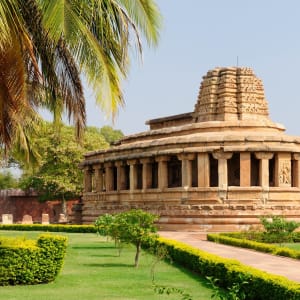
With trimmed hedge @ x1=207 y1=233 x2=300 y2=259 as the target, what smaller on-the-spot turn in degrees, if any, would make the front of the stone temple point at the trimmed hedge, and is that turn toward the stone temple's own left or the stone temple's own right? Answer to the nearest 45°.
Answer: approximately 135° to the stone temple's own left

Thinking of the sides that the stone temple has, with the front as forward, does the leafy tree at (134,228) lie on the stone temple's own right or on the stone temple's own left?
on the stone temple's own left

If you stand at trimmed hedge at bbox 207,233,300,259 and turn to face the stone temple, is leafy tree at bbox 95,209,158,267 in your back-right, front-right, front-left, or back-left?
back-left

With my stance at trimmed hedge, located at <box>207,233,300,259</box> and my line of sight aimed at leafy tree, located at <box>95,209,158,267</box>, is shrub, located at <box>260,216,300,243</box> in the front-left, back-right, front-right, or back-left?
back-right

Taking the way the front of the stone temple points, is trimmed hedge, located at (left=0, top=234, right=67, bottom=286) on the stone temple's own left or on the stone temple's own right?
on the stone temple's own left

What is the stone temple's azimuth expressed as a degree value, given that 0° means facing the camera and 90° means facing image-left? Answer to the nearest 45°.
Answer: approximately 135°

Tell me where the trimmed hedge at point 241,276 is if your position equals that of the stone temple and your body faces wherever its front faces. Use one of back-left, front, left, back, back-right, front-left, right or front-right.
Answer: back-left
